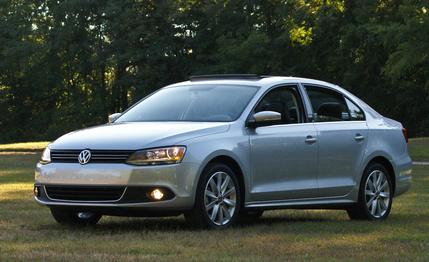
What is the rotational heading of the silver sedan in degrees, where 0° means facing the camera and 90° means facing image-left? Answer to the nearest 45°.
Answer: approximately 45°
